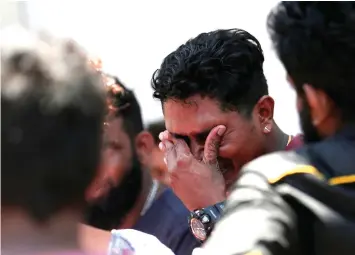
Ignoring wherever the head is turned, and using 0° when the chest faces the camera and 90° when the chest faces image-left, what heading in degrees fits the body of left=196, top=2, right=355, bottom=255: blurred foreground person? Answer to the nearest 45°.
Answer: approximately 135°

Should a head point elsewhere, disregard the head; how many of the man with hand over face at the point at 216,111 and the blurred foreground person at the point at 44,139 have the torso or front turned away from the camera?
1

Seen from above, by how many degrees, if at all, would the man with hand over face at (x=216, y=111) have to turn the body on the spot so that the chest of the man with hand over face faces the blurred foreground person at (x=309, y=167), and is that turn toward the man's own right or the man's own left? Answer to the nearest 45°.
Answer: approximately 45° to the man's own left

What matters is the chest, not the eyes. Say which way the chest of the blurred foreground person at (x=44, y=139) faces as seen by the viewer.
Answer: away from the camera

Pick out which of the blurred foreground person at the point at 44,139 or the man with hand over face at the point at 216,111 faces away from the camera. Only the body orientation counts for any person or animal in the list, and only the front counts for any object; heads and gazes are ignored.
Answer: the blurred foreground person

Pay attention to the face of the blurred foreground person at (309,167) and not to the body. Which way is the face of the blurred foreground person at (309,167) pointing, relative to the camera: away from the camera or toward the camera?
away from the camera
